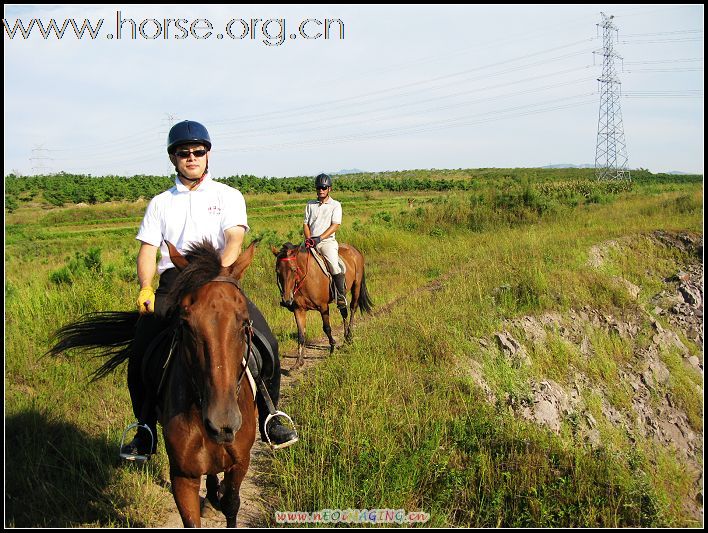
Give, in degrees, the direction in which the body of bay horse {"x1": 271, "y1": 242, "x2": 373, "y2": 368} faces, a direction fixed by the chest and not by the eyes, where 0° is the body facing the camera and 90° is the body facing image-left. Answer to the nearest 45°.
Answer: approximately 45°

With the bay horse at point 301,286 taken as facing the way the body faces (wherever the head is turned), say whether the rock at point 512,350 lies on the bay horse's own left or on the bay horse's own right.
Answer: on the bay horse's own left

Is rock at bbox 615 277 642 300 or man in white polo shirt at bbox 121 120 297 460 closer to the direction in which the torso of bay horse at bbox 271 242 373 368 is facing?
the man in white polo shirt

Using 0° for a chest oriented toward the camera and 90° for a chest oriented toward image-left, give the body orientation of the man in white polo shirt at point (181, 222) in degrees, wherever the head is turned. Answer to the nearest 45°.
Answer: approximately 0°

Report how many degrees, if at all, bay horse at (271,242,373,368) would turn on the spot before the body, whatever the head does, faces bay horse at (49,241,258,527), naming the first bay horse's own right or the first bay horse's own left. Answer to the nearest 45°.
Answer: approximately 45° to the first bay horse's own left
